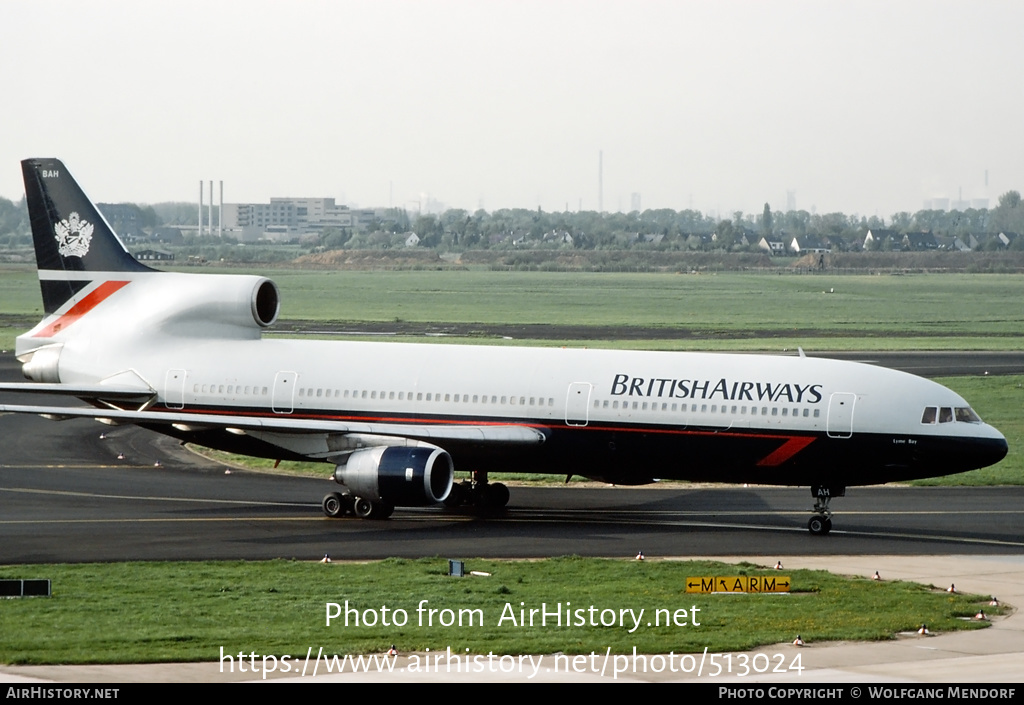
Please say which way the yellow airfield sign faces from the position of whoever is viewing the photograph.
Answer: facing the viewer

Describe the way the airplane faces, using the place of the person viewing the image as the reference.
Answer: facing the viewer and to the right of the viewer

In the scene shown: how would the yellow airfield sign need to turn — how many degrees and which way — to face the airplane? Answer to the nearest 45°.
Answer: approximately 135° to its right

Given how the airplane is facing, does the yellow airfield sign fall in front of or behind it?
in front

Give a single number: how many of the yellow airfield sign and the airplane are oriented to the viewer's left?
0
